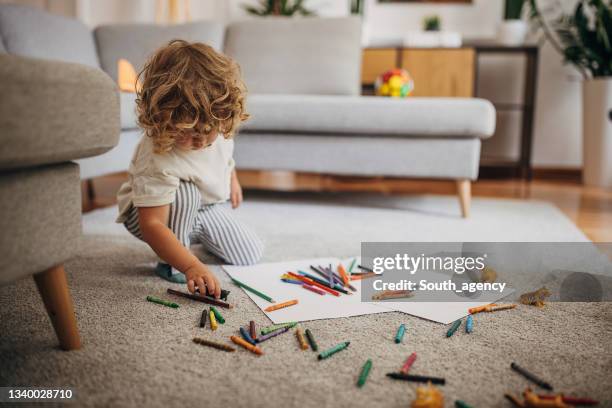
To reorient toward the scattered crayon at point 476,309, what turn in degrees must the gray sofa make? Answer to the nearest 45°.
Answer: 0° — it already faces it

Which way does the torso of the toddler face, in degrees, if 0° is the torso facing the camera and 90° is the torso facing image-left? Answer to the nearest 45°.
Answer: approximately 315°

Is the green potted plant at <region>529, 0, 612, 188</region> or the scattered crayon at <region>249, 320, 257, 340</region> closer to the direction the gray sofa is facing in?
the scattered crayon

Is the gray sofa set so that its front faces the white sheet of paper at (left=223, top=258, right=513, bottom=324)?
yes

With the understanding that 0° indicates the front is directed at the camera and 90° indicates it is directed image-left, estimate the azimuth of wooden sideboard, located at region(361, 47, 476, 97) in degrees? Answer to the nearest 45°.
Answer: approximately 0°

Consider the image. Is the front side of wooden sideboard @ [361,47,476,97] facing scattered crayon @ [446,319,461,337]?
yes

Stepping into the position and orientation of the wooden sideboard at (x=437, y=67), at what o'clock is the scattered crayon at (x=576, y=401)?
The scattered crayon is roughly at 12 o'clock from the wooden sideboard.
